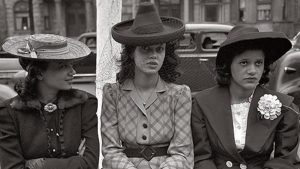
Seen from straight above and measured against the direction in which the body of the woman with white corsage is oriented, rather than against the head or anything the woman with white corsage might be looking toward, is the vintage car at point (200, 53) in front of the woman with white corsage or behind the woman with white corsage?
behind

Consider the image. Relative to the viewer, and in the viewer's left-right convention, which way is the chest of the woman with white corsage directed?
facing the viewer

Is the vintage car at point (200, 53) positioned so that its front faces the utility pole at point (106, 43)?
no

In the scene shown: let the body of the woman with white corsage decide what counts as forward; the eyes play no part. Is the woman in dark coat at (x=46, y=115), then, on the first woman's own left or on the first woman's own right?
on the first woman's own right

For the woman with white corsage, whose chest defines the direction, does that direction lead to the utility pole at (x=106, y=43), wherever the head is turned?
no

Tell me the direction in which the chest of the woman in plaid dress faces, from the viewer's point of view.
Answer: toward the camera

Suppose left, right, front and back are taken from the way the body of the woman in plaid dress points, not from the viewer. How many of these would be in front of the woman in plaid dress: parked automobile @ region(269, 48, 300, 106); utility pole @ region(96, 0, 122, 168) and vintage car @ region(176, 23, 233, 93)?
0

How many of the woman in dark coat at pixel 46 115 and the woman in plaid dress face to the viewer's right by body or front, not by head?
0

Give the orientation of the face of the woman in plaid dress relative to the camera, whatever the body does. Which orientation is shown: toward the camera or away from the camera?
toward the camera

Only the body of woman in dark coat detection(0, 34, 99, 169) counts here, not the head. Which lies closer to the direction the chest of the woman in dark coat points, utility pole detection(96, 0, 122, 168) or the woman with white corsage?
the woman with white corsage
